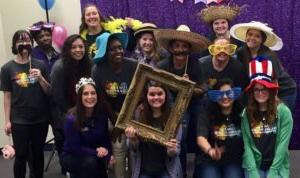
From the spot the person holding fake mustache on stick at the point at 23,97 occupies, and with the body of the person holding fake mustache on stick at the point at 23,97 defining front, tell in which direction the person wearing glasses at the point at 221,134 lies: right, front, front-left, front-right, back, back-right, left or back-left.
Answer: front-left

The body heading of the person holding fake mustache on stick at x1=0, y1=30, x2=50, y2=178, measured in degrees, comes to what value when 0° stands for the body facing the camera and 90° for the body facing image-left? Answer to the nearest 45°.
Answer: approximately 0°

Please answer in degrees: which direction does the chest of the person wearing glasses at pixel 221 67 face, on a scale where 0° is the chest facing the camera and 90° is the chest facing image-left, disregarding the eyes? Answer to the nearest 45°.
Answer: approximately 0°
